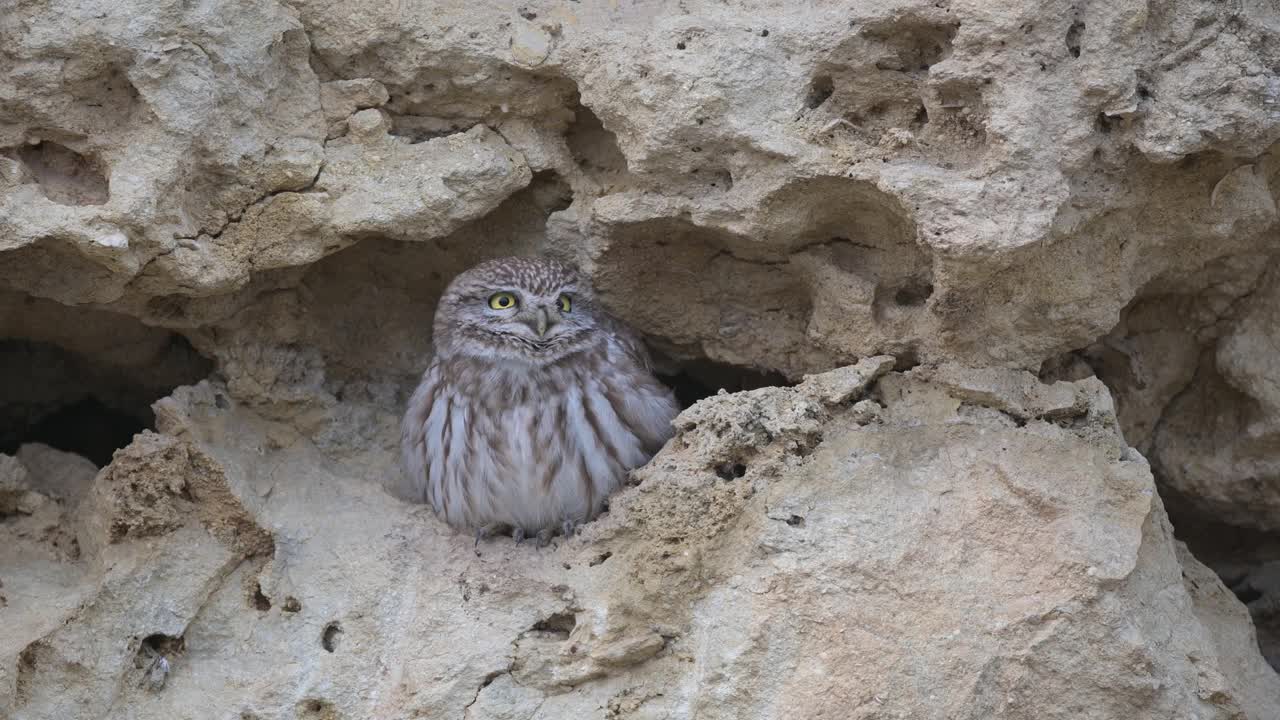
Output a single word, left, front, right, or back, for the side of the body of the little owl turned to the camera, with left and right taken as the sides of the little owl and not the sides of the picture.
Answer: front
